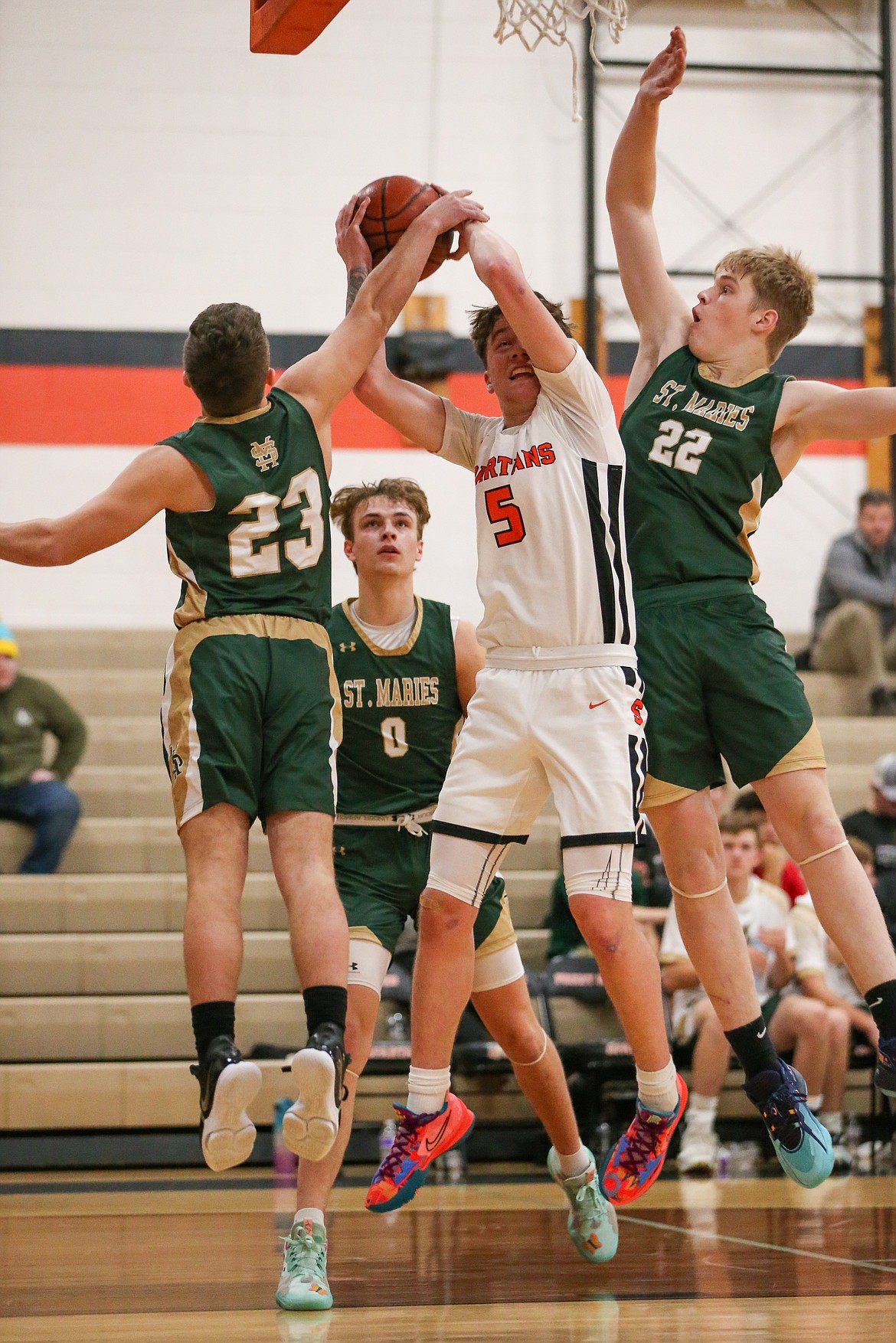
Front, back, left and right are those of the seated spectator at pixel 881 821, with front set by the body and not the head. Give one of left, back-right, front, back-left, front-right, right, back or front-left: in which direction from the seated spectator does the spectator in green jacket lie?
right

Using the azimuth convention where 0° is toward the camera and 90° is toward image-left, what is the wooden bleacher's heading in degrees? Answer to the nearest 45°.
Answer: approximately 0°

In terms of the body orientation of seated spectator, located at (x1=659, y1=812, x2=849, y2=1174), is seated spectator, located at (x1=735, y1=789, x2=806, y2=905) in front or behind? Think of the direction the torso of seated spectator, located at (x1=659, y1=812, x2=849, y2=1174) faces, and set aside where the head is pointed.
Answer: behind

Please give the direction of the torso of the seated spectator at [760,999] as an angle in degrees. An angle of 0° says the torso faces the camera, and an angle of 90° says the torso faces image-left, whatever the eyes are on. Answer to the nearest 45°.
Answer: approximately 0°

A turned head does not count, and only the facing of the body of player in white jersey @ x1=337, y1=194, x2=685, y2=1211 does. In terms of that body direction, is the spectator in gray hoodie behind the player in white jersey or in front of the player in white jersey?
behind

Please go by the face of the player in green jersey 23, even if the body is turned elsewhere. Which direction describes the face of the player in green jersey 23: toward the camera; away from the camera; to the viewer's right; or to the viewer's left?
away from the camera

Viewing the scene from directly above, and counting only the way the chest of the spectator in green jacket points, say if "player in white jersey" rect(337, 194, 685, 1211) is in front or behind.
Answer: in front

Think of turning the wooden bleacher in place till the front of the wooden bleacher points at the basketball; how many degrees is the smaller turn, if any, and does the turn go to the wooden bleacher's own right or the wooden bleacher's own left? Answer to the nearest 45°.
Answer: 0° — it already faces it

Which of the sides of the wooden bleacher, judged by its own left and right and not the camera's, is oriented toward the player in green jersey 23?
front

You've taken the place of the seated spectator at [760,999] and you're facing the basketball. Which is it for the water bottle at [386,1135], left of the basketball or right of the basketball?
right
